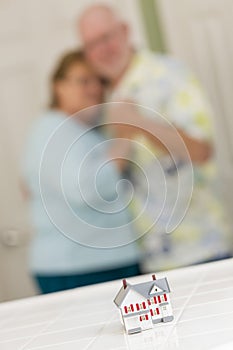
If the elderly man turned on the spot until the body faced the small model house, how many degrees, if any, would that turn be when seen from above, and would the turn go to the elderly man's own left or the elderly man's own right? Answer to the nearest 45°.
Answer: approximately 45° to the elderly man's own left

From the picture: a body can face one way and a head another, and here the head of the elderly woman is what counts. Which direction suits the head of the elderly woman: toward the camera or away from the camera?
toward the camera

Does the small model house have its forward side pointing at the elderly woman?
no

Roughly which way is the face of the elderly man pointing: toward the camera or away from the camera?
toward the camera

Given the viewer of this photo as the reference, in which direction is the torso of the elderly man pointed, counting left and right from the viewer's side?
facing the viewer and to the left of the viewer

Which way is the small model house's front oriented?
toward the camera

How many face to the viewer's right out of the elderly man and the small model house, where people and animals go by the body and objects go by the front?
0

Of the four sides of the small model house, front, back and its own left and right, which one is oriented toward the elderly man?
back
